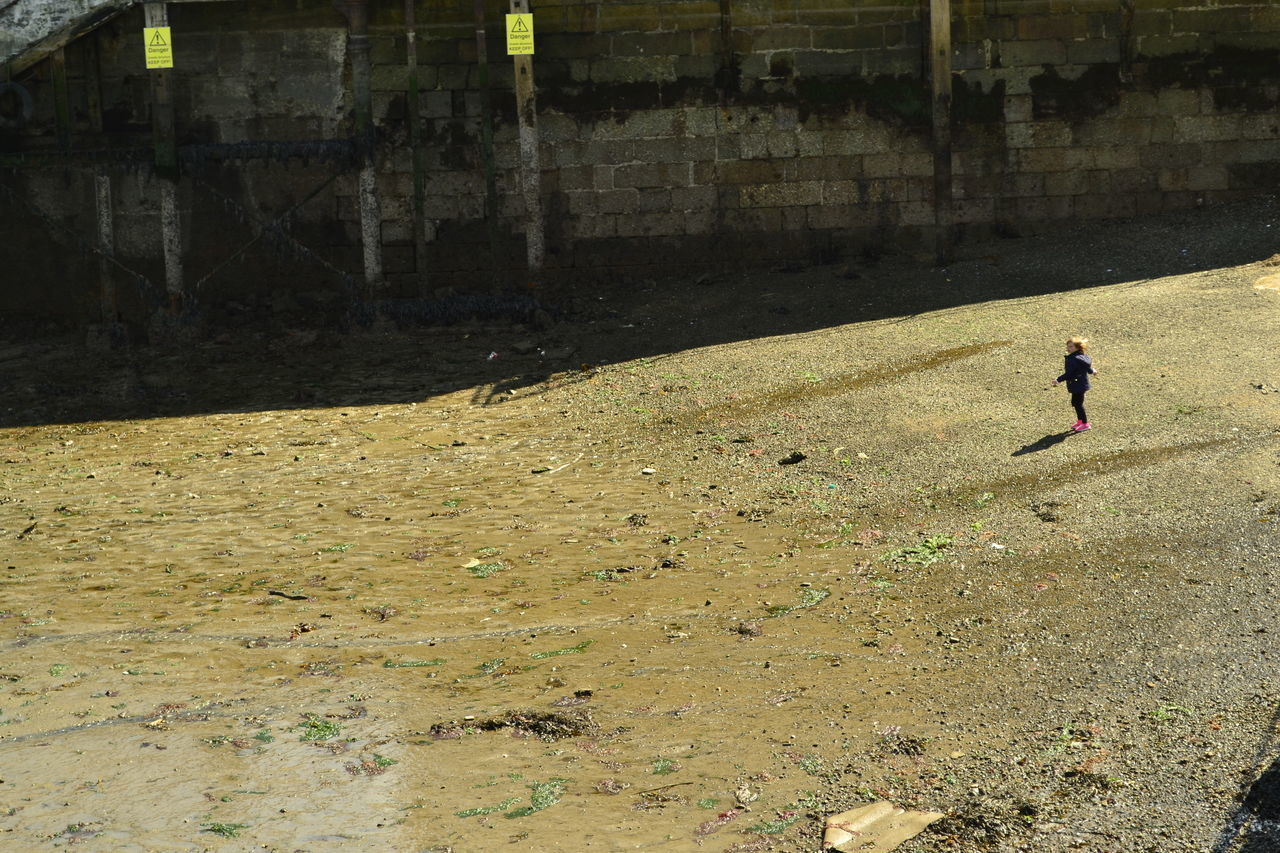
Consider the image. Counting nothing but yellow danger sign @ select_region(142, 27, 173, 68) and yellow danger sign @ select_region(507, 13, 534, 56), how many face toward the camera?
2

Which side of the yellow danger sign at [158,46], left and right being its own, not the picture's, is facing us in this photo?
front

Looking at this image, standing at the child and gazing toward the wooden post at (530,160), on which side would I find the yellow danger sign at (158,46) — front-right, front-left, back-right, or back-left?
front-left

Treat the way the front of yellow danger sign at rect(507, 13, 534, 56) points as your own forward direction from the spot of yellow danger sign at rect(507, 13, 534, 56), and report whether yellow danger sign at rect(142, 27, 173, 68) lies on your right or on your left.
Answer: on your right

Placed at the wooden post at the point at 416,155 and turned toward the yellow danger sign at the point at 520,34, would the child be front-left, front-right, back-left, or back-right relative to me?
front-right

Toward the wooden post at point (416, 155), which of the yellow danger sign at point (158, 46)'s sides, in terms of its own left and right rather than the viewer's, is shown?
left

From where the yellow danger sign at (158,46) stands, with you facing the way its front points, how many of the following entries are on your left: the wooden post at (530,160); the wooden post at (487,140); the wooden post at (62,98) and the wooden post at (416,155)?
3

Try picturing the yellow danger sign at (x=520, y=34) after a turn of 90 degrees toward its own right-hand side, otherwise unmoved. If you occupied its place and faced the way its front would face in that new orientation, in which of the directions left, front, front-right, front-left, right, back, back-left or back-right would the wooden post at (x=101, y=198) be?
front

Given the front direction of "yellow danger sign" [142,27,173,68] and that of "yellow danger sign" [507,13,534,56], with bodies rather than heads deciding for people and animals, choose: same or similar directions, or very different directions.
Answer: same or similar directions

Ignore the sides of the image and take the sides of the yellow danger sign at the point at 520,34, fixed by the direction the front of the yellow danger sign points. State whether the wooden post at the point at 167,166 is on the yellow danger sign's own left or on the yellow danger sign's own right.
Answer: on the yellow danger sign's own right

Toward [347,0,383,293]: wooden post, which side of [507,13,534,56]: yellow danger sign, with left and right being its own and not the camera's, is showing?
right
